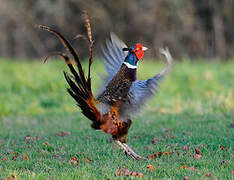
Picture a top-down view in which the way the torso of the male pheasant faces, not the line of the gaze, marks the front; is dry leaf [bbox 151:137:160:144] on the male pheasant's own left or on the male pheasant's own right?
on the male pheasant's own left

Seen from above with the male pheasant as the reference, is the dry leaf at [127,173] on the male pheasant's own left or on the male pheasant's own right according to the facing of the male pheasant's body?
on the male pheasant's own right

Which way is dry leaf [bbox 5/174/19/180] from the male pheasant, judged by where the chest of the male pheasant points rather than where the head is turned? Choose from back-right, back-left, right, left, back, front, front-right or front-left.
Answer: back-right

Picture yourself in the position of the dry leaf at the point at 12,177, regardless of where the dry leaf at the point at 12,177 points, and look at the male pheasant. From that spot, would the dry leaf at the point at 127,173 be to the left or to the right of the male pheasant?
right

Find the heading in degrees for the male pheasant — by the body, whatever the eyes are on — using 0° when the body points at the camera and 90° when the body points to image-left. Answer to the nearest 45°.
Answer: approximately 270°
